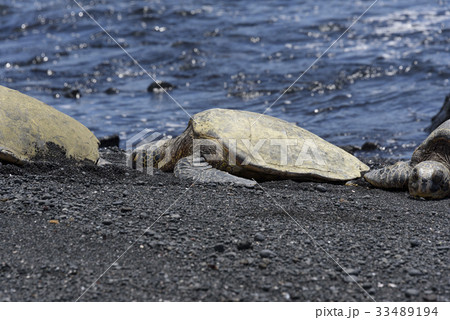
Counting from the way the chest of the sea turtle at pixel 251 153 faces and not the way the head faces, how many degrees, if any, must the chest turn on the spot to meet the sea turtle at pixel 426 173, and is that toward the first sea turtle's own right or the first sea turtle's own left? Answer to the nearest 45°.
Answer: approximately 180°

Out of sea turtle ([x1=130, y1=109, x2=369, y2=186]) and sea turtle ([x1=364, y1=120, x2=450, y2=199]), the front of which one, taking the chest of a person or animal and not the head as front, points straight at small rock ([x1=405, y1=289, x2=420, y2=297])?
sea turtle ([x1=364, y1=120, x2=450, y2=199])

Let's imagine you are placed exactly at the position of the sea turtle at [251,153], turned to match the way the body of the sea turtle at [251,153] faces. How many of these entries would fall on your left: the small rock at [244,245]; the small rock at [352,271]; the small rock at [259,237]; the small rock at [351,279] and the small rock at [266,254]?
5

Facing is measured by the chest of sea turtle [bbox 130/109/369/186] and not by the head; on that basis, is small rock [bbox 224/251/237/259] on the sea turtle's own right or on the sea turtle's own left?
on the sea turtle's own left

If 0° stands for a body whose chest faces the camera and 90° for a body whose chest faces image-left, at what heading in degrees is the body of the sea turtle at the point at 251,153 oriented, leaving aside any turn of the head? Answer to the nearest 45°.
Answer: approximately 90°

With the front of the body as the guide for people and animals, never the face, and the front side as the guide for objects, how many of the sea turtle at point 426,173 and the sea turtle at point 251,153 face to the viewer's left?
1

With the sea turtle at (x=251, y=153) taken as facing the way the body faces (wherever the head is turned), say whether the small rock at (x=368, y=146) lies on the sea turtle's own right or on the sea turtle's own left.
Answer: on the sea turtle's own right

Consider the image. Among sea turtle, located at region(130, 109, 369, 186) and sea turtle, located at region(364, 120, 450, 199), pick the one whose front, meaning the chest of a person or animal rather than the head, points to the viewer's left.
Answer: sea turtle, located at region(130, 109, 369, 186)

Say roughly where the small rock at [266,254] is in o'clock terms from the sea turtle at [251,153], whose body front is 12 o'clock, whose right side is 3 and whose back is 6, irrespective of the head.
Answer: The small rock is roughly at 9 o'clock from the sea turtle.

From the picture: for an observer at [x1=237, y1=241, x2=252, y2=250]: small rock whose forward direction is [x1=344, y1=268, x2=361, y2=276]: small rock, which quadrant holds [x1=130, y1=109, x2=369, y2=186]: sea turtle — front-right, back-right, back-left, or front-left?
back-left

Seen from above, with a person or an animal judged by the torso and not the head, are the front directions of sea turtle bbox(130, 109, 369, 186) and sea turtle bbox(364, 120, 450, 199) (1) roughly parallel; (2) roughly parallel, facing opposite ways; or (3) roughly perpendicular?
roughly perpendicular

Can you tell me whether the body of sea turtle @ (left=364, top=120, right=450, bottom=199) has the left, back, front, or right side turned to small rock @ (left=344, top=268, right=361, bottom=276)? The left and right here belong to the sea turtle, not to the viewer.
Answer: front

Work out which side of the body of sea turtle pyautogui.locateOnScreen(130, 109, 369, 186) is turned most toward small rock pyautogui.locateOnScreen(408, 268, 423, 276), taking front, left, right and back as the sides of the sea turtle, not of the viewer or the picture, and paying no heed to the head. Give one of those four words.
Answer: left

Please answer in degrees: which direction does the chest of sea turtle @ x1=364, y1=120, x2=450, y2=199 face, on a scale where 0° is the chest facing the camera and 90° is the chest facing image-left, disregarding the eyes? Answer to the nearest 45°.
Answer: approximately 0°

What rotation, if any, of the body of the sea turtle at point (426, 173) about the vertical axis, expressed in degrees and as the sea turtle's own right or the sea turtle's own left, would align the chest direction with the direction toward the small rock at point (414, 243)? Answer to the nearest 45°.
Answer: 0° — it already faces it

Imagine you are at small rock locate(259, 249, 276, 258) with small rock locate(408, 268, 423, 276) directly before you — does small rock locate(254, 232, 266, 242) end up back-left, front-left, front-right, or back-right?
back-left

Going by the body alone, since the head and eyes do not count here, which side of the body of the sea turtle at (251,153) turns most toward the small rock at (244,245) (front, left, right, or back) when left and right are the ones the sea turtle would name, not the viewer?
left

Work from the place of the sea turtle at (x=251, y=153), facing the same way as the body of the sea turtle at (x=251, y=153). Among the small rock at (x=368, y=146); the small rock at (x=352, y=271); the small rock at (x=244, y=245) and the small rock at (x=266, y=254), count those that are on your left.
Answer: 3
